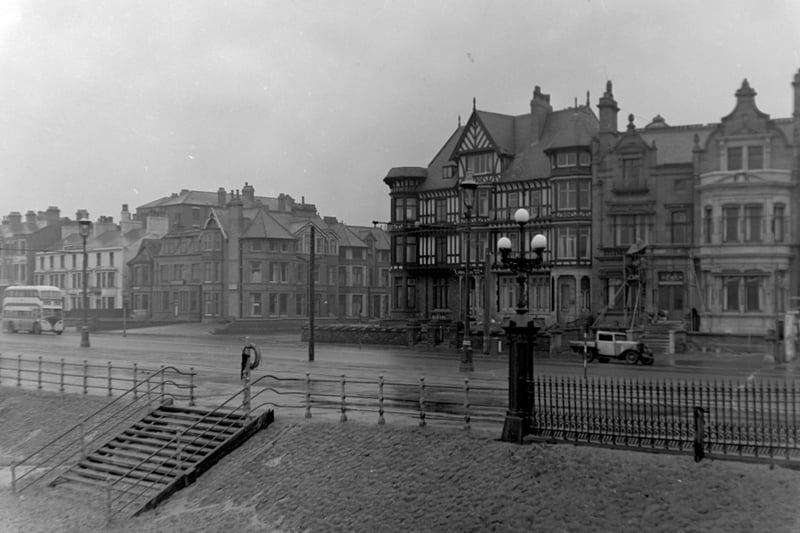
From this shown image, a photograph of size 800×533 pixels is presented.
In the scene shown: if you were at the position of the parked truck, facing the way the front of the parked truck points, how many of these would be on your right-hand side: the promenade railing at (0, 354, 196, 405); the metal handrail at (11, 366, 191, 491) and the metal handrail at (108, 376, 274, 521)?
3

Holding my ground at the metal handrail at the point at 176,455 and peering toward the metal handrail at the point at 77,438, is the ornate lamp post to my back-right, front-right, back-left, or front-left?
back-right

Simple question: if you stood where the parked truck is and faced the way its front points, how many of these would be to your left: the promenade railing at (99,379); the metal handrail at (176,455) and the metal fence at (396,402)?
0

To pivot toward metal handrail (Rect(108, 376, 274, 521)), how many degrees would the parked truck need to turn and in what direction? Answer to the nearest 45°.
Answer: approximately 90° to its right

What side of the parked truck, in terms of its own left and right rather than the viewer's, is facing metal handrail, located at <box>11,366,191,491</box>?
right

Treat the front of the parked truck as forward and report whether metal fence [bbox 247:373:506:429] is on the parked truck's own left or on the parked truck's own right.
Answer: on the parked truck's own right

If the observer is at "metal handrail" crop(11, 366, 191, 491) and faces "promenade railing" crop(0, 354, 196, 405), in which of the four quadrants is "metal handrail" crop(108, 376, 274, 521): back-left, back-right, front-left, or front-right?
back-right

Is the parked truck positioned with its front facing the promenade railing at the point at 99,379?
no

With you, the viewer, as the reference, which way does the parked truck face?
facing the viewer and to the right of the viewer
